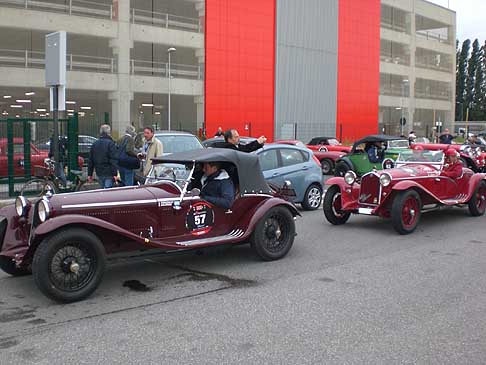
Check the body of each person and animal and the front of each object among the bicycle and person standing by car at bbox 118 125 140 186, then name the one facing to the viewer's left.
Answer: the bicycle

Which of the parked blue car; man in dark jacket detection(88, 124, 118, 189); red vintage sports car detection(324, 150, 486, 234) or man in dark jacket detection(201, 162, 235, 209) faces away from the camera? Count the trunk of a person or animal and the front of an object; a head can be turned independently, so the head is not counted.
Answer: man in dark jacket detection(88, 124, 118, 189)

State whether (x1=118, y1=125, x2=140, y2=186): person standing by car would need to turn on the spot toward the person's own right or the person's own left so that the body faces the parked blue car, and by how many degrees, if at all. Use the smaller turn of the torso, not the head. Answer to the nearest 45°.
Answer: approximately 45° to the person's own right

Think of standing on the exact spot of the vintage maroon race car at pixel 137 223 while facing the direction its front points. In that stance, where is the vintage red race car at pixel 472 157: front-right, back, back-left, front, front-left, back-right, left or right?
back

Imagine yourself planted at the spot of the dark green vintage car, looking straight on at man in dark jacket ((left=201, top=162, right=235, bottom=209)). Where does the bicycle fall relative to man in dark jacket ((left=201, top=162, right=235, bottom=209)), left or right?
right

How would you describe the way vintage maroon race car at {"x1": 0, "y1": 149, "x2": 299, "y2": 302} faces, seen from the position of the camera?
facing the viewer and to the left of the viewer

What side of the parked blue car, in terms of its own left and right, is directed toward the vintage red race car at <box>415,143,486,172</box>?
back

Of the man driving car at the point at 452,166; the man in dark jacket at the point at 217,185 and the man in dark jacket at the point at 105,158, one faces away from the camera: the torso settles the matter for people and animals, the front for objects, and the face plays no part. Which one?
the man in dark jacket at the point at 105,158

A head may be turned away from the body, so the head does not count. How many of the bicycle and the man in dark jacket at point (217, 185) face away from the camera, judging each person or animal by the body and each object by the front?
0

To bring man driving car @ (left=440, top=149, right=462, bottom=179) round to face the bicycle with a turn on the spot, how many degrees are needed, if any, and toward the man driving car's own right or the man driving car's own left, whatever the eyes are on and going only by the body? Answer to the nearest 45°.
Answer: approximately 45° to the man driving car's own right
